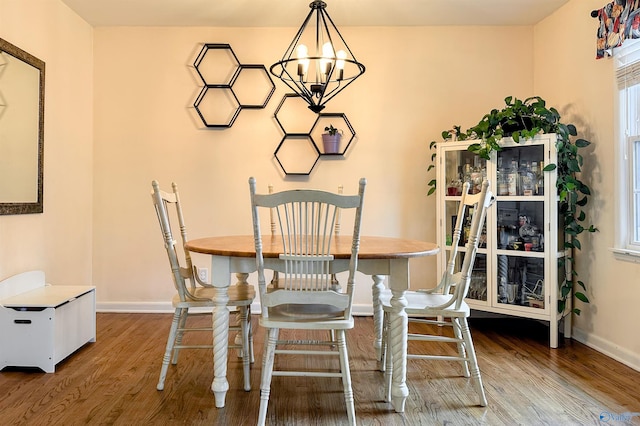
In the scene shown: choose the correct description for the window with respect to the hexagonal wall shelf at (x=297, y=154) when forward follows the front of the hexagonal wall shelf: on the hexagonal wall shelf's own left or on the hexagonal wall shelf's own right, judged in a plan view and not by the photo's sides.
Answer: on the hexagonal wall shelf's own left

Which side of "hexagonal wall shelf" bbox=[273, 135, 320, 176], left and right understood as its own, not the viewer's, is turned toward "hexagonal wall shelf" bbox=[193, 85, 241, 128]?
right

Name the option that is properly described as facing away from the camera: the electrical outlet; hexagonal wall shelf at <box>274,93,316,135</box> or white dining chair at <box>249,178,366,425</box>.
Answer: the white dining chair

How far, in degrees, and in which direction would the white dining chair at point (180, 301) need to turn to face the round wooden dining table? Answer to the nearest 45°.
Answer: approximately 45° to its right

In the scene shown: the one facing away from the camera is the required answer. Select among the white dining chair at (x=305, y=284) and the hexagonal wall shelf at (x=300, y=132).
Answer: the white dining chair

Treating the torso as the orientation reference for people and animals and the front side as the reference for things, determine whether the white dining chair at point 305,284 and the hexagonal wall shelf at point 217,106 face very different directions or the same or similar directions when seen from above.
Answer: very different directions

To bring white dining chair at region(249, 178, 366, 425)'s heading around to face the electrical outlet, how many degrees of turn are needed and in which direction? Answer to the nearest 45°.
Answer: approximately 45° to its left

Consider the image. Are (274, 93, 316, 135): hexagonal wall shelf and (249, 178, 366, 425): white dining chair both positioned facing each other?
yes

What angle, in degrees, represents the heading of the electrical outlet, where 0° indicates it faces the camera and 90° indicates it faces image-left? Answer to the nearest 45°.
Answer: approximately 0°

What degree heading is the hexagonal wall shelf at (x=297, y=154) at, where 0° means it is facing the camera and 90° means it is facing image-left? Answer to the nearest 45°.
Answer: approximately 0°

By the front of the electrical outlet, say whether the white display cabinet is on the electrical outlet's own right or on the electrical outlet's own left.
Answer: on the electrical outlet's own left
